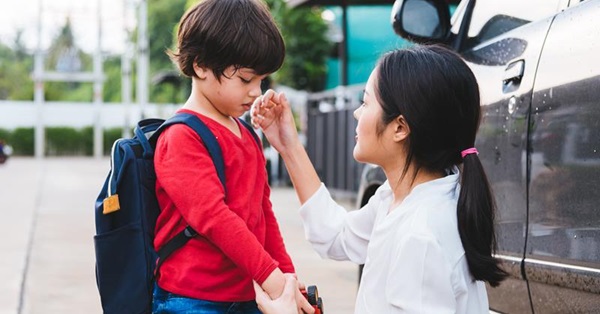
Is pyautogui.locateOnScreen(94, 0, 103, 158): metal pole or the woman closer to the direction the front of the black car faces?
the metal pole

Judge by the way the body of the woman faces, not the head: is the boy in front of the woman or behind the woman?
in front

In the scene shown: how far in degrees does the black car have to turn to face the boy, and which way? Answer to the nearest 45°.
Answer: approximately 90° to its left

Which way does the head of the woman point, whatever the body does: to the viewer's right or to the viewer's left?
to the viewer's left

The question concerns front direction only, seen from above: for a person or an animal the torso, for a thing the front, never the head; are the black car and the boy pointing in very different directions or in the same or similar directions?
very different directions

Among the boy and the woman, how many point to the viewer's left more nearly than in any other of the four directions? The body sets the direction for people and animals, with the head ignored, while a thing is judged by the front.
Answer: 1

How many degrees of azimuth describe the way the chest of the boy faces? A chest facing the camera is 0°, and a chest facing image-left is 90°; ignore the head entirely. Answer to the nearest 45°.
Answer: approximately 315°

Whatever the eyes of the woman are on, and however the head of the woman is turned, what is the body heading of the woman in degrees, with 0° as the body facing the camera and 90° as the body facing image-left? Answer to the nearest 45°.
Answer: approximately 90°

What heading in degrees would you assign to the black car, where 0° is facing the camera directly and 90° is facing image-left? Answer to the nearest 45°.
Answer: approximately 135°
